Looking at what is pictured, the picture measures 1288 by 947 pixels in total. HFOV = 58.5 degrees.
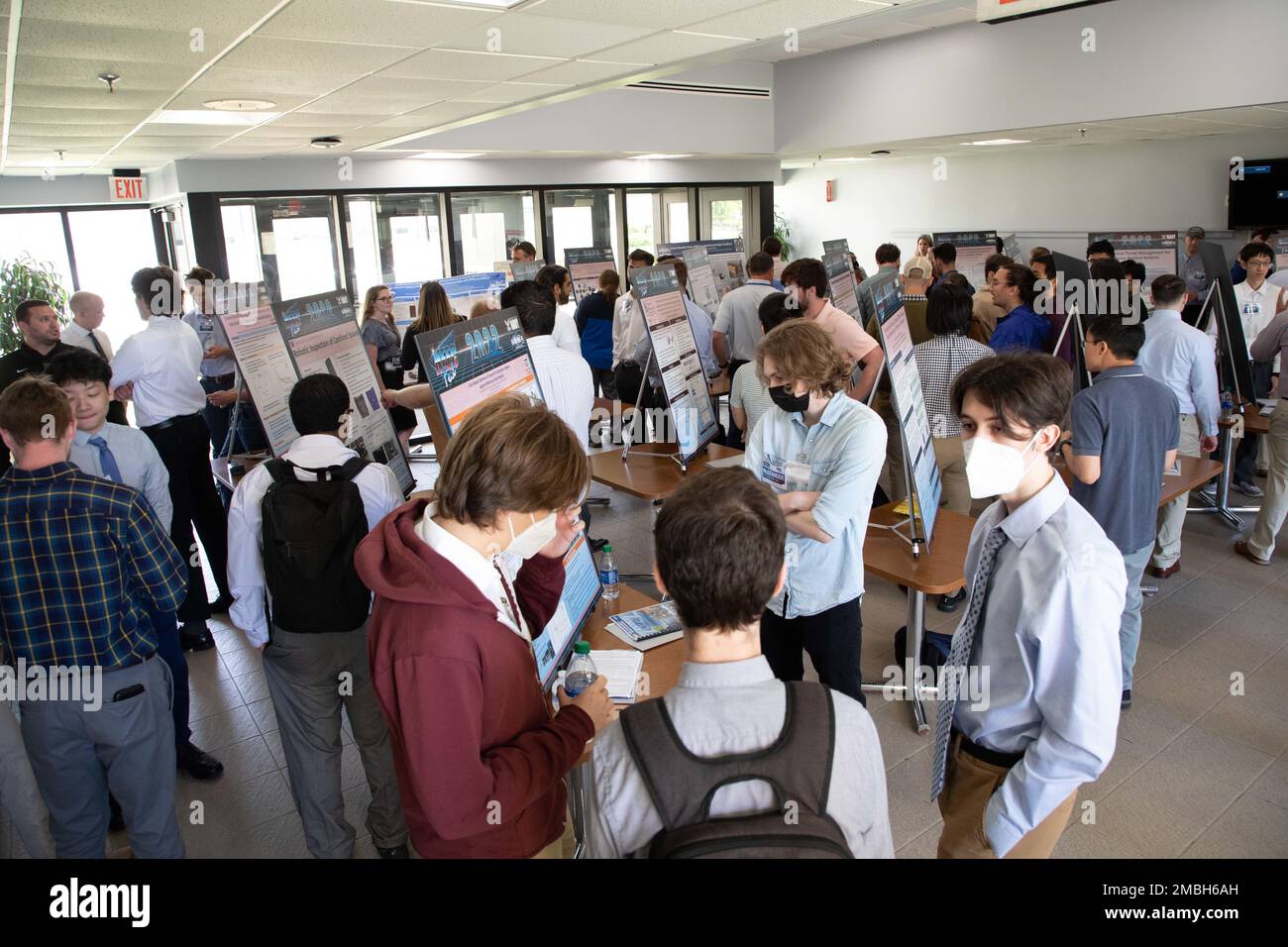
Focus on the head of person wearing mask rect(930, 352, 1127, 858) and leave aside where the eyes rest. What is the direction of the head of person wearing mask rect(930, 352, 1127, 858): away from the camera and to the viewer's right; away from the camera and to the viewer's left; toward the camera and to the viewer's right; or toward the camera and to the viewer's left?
toward the camera and to the viewer's left

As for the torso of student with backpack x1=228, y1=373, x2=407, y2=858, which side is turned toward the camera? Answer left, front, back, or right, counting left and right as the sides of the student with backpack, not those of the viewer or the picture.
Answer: back

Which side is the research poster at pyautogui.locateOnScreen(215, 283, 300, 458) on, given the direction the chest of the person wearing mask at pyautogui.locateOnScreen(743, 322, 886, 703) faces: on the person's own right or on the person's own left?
on the person's own right

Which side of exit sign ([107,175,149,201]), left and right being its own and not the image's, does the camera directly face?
front

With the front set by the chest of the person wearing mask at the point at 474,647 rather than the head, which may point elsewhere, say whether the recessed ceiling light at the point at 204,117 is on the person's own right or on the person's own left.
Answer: on the person's own left

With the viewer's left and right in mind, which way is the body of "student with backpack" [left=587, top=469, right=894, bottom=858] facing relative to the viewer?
facing away from the viewer

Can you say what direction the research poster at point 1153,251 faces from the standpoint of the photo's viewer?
facing the viewer

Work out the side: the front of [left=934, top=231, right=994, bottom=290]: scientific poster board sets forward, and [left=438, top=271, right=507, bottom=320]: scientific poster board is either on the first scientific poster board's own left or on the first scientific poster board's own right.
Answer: on the first scientific poster board's own right

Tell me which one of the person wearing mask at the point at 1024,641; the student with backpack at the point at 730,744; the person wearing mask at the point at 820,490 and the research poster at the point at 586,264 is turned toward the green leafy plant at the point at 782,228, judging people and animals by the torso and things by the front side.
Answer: the student with backpack

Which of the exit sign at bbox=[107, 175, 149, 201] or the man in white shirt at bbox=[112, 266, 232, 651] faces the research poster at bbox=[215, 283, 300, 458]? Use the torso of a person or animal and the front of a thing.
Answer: the exit sign

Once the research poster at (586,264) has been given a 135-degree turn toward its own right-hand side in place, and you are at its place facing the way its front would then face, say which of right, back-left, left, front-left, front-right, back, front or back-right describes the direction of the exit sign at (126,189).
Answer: front-left

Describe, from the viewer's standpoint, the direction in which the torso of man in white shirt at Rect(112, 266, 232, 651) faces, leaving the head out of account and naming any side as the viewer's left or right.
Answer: facing away from the viewer and to the left of the viewer

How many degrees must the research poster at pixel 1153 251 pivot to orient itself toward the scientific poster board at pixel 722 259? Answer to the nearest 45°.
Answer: approximately 90° to its right

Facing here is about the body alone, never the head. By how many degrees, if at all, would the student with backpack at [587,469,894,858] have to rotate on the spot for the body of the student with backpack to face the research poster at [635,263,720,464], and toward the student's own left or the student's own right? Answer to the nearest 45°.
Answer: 0° — they already face it

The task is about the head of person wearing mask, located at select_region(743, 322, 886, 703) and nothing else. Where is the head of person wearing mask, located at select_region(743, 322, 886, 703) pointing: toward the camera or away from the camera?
toward the camera

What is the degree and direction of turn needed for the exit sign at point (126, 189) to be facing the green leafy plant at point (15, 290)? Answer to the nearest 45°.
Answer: approximately 45° to its right
